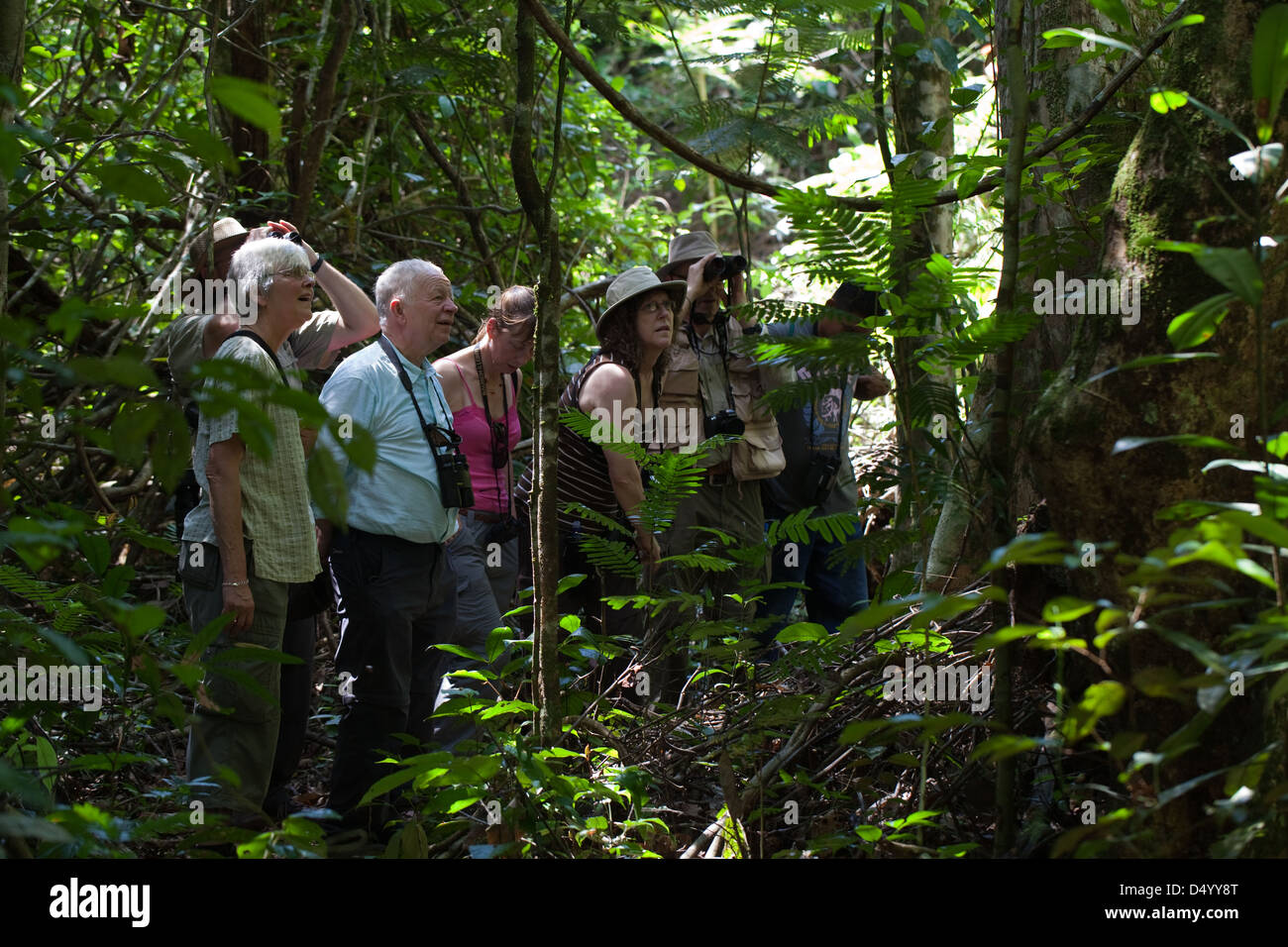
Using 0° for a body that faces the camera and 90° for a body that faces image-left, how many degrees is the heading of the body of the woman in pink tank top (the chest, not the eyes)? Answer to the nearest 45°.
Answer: approximately 315°

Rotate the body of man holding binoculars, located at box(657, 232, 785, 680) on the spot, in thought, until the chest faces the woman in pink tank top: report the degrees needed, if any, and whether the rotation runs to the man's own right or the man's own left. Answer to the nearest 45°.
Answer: approximately 135° to the man's own right

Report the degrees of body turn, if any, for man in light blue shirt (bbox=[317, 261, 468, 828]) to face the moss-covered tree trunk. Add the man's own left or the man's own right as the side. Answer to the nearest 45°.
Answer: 0° — they already face it

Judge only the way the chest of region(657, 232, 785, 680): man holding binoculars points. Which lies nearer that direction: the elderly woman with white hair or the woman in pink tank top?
the elderly woman with white hair

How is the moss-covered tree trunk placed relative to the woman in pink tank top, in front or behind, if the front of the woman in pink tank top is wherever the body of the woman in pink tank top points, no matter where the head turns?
in front

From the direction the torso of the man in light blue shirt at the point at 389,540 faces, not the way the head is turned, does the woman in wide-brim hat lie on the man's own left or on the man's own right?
on the man's own left

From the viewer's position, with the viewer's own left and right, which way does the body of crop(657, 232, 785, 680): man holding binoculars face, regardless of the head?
facing the viewer and to the right of the viewer

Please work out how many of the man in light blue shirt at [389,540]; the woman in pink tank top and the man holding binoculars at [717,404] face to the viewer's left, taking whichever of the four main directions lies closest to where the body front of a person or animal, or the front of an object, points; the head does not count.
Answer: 0

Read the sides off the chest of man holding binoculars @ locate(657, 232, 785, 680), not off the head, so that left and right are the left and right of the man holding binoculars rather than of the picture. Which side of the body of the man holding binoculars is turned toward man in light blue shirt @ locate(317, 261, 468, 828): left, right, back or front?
right

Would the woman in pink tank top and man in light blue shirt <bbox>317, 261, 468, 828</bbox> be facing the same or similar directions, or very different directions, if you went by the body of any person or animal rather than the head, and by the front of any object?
same or similar directions

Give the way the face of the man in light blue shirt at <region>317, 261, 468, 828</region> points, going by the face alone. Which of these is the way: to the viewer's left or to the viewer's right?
to the viewer's right

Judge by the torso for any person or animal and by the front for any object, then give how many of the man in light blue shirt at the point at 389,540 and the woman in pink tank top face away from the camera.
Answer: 0

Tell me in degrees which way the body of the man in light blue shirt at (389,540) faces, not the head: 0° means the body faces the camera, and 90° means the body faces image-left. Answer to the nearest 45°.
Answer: approximately 315°
